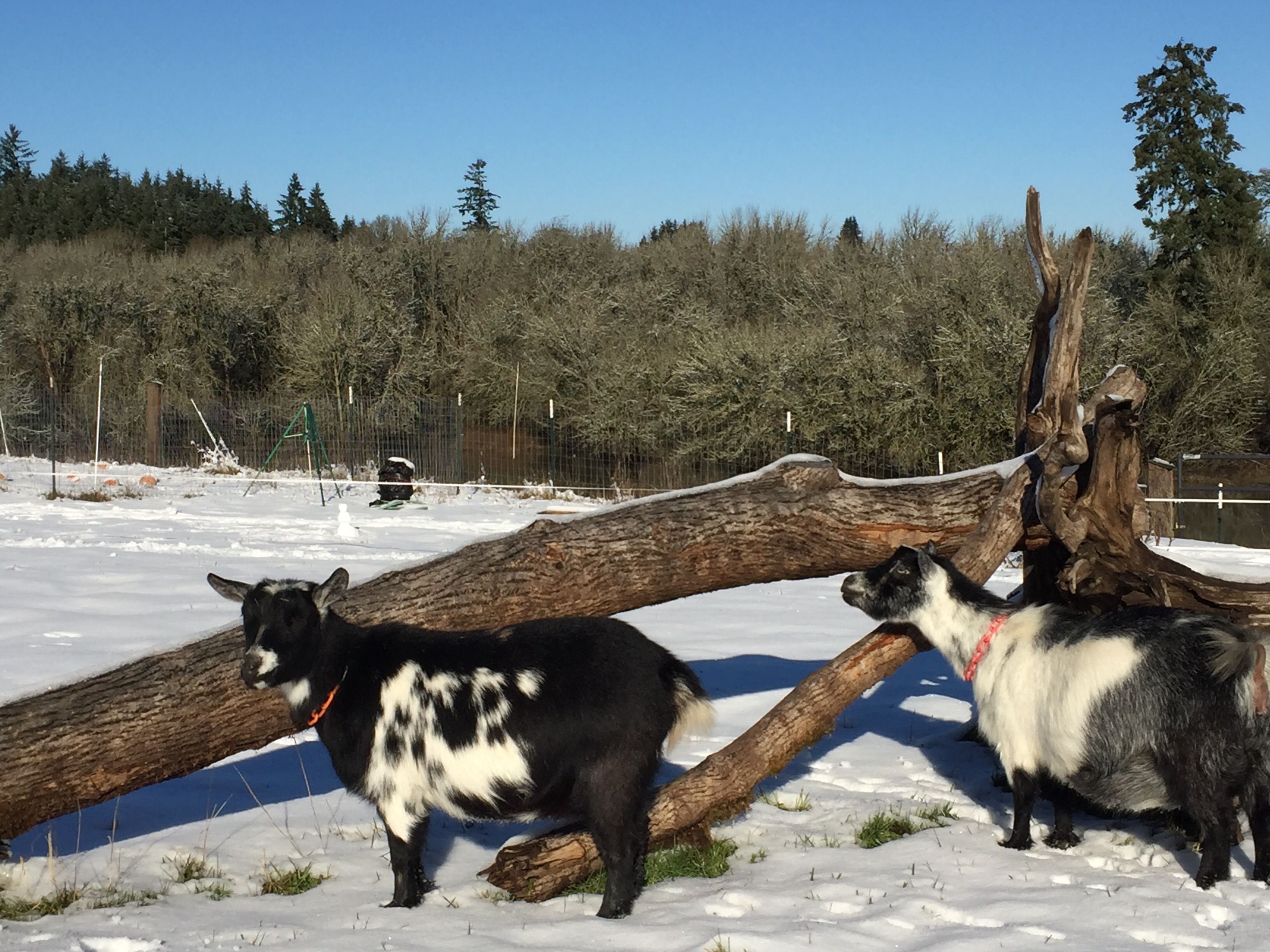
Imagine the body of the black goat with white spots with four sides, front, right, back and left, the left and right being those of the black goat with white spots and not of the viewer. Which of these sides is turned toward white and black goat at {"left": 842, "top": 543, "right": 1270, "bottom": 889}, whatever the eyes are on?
back

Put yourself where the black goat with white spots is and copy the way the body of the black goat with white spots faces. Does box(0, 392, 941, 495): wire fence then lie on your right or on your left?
on your right

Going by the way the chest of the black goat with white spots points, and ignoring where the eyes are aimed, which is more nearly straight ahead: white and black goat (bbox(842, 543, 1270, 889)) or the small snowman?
the small snowman

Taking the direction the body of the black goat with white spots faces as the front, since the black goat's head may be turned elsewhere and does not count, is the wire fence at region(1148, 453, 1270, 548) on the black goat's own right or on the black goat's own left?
on the black goat's own right

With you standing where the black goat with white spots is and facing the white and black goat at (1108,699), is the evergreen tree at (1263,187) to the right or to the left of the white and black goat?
left

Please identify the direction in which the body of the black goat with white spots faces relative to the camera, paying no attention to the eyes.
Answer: to the viewer's left
